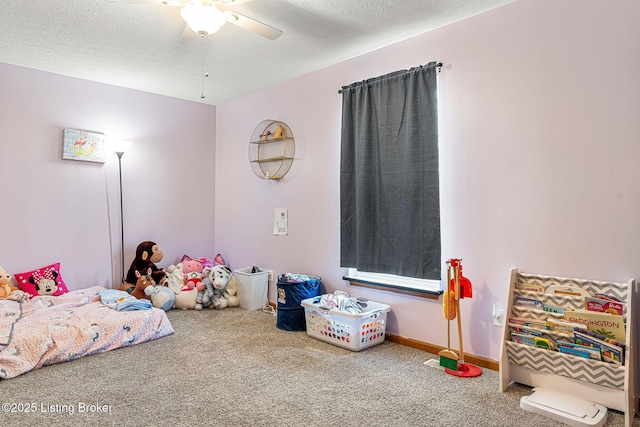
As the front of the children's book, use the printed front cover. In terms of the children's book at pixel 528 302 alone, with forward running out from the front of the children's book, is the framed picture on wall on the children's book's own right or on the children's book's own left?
on the children's book's own right

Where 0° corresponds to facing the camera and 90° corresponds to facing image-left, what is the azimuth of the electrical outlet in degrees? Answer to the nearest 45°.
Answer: approximately 0°

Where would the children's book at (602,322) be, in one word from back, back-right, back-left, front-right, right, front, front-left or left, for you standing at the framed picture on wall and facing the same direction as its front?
front-left

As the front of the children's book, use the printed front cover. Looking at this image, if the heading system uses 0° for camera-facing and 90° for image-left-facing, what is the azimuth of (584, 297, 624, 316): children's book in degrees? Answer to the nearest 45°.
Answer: approximately 0°
